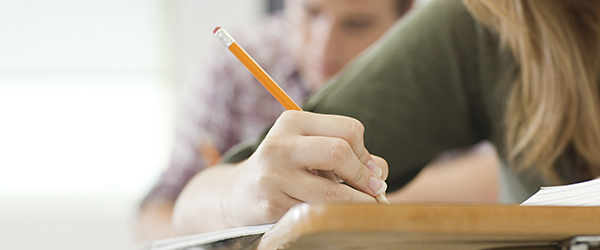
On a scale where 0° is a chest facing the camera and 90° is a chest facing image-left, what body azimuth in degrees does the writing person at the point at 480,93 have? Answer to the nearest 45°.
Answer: approximately 0°

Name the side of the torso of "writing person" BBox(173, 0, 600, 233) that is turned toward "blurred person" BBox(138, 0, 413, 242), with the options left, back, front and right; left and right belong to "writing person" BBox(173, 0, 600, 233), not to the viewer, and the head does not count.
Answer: back
